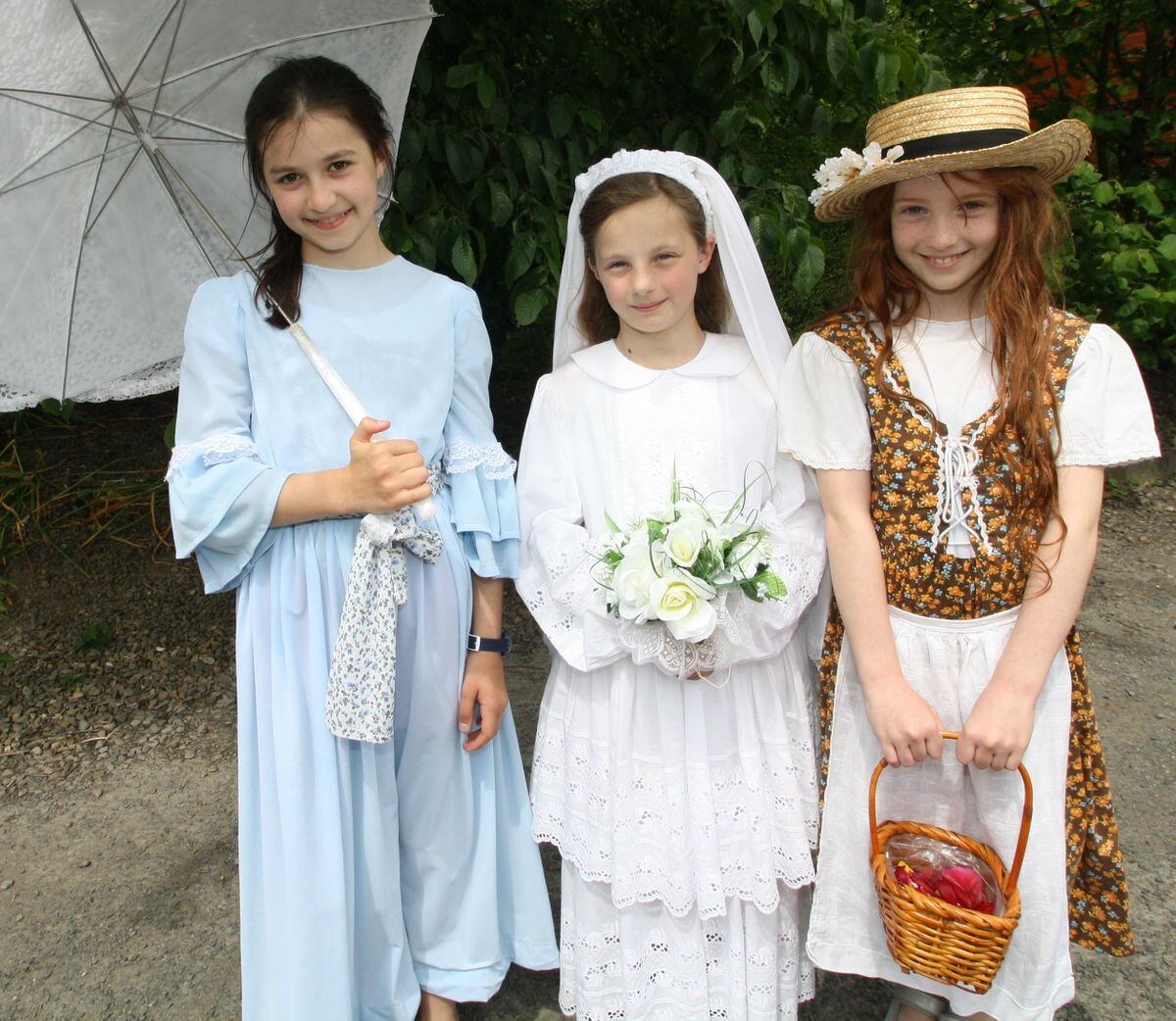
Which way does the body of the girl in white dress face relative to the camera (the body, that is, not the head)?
toward the camera

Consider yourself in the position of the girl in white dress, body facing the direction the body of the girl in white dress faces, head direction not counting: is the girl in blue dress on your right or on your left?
on your right

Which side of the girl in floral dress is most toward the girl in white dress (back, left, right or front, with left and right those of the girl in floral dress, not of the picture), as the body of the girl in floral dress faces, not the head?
right

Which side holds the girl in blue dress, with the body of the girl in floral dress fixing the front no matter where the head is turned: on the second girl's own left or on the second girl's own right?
on the second girl's own right

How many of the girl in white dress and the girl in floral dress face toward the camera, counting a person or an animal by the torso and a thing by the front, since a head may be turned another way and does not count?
2

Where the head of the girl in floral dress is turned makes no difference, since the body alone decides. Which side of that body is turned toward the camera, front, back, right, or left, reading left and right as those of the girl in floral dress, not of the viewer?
front

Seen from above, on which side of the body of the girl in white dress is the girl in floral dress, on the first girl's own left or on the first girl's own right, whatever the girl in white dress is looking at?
on the first girl's own left

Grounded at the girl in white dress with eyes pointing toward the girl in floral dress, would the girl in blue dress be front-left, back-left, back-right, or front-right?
back-right
